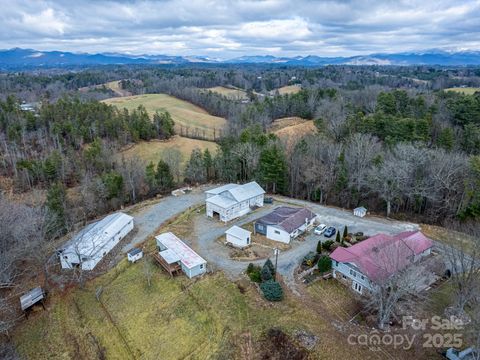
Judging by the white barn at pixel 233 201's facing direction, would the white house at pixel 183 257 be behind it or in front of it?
in front

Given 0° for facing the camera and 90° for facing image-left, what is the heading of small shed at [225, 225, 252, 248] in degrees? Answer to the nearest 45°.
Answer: approximately 315°

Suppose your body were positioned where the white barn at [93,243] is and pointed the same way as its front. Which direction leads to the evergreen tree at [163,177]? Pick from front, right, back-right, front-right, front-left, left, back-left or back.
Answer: back

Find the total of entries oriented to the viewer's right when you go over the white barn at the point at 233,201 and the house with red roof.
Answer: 0

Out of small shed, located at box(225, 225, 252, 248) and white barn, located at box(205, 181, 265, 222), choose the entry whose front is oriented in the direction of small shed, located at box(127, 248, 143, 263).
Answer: the white barn

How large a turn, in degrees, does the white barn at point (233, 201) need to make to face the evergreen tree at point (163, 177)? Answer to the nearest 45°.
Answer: approximately 90° to its right

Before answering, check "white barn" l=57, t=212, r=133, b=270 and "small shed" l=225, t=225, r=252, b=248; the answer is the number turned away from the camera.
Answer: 0

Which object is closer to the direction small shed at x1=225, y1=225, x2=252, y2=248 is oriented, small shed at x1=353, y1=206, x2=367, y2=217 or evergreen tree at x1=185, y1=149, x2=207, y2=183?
the small shed

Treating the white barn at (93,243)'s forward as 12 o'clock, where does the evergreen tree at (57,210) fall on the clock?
The evergreen tree is roughly at 4 o'clock from the white barn.

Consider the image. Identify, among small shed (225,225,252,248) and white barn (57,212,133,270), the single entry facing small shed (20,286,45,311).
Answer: the white barn

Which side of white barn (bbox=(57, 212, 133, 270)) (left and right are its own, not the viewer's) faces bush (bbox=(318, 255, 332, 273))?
left

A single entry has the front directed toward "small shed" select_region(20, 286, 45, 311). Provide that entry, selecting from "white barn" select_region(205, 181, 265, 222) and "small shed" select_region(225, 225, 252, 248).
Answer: the white barn

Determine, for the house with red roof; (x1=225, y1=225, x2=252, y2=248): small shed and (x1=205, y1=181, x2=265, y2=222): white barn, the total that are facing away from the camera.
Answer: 0

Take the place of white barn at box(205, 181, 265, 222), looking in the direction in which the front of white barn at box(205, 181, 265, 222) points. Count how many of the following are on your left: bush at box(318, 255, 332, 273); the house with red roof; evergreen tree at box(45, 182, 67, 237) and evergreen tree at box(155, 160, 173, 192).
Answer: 2

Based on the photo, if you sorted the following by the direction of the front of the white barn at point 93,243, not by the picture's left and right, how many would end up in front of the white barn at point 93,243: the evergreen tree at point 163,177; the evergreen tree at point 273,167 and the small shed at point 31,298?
1

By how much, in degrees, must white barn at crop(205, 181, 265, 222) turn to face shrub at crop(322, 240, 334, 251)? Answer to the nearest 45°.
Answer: approximately 90° to its left

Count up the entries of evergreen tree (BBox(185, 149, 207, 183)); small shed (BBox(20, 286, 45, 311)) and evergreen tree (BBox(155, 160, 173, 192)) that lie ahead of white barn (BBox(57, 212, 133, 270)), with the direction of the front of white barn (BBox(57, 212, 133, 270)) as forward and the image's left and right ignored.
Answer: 1
